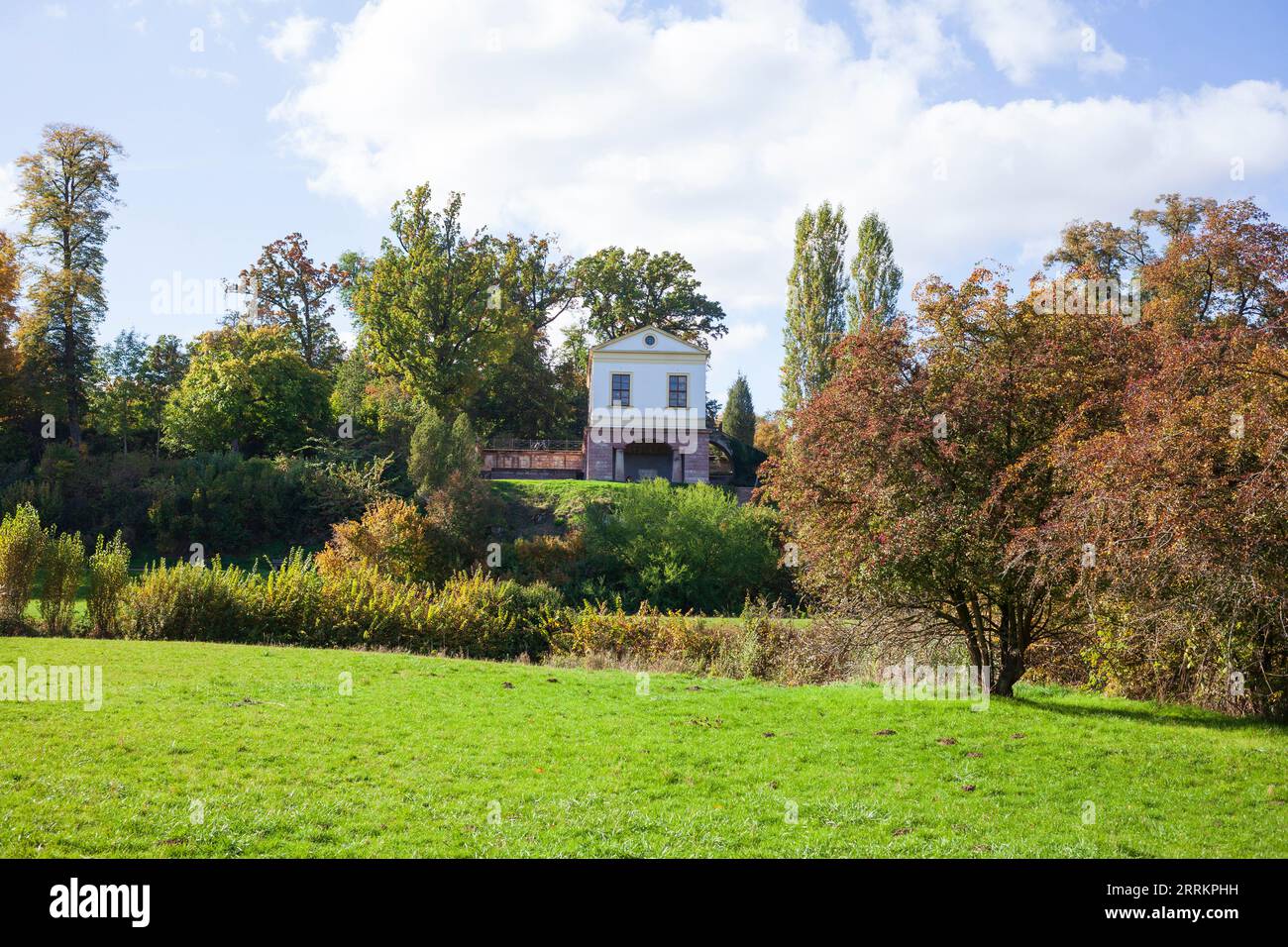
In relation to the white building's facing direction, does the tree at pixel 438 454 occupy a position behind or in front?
in front

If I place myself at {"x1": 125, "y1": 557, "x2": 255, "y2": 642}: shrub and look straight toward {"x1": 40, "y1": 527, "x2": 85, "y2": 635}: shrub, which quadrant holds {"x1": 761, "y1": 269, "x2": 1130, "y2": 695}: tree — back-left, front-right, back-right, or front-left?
back-left

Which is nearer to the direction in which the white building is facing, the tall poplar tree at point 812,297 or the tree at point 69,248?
the tree

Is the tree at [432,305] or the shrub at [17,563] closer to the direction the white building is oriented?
the shrub

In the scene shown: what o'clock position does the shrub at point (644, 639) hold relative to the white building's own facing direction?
The shrub is roughly at 12 o'clock from the white building.

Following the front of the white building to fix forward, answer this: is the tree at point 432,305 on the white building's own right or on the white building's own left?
on the white building's own right

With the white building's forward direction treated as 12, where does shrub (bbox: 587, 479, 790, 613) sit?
The shrub is roughly at 12 o'clock from the white building.

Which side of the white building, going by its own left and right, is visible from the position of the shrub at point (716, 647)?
front

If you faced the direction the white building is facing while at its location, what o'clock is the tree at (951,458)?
The tree is roughly at 12 o'clock from the white building.

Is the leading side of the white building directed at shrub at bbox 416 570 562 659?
yes

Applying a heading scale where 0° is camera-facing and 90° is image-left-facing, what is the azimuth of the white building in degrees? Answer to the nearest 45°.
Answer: approximately 0°

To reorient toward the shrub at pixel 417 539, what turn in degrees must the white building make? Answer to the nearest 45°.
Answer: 0° — it already faces it

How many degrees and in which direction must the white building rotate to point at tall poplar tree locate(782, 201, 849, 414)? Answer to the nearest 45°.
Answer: approximately 135° to its left
